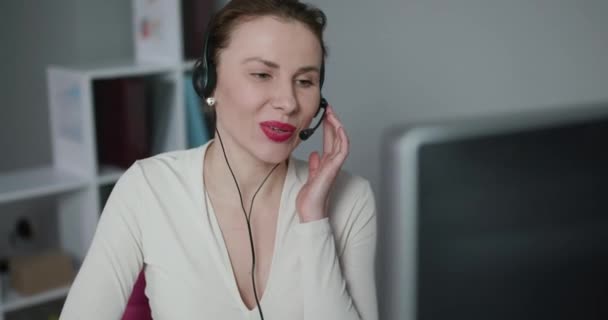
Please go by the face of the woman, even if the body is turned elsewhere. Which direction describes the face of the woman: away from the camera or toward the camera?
toward the camera

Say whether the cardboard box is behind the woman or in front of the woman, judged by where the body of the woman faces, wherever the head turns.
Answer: behind

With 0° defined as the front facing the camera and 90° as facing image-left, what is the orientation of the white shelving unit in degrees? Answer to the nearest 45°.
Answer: approximately 315°

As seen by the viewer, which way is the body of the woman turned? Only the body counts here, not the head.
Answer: toward the camera

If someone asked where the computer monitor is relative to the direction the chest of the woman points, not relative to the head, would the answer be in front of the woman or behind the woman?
in front

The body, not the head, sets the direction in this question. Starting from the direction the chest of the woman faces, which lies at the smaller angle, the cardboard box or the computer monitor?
the computer monitor
